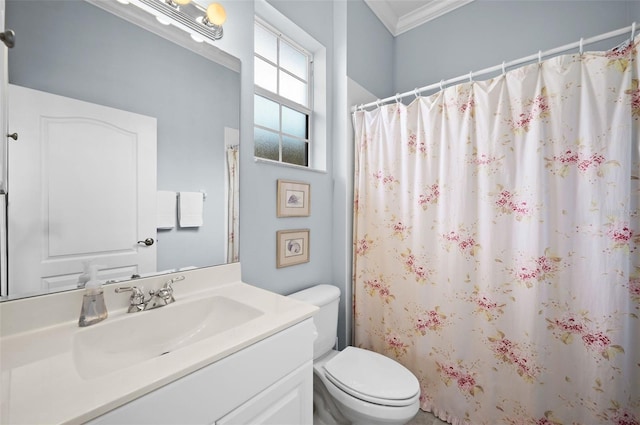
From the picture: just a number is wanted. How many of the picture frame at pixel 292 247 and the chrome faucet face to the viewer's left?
0

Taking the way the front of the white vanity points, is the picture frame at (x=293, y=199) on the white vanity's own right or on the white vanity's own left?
on the white vanity's own left

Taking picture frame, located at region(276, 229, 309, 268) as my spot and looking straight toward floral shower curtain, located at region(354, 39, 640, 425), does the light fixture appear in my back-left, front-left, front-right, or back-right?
back-right

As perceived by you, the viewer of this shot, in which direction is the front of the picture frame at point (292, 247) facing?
facing the viewer and to the right of the viewer

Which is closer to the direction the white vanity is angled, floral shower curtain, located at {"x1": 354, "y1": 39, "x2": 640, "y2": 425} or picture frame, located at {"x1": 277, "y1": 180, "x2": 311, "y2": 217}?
the floral shower curtain

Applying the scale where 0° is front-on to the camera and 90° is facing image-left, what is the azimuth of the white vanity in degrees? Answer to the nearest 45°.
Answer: approximately 315°

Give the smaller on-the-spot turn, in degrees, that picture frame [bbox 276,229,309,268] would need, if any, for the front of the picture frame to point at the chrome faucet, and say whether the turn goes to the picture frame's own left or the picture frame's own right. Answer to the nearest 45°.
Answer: approximately 90° to the picture frame's own right

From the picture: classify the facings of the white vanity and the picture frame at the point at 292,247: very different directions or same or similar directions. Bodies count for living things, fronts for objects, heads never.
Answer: same or similar directions

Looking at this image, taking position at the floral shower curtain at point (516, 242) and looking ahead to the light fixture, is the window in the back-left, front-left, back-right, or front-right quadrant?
front-right

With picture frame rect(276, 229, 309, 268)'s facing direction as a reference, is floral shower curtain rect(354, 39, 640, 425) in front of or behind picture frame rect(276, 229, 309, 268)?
in front

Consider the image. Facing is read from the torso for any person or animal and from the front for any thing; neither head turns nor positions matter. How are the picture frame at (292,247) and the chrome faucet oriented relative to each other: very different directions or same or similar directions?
same or similar directions

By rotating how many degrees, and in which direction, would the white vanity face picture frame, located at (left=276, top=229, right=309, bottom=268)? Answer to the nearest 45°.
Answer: approximately 90° to its left

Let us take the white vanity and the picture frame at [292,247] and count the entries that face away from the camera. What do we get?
0

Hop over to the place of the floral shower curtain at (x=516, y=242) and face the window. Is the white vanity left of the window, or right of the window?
left
